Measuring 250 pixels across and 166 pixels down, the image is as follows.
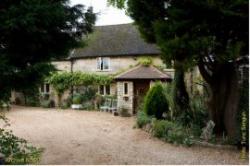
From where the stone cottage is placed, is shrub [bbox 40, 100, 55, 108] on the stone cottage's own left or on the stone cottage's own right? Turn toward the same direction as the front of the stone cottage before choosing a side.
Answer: on the stone cottage's own right

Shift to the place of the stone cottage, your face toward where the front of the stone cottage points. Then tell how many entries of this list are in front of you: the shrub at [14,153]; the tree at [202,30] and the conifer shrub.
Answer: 3

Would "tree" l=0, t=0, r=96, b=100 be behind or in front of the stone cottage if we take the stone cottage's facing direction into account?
in front

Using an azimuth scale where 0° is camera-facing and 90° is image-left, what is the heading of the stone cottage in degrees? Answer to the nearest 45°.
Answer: approximately 0°

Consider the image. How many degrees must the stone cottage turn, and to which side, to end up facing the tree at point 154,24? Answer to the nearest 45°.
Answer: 0° — it already faces it

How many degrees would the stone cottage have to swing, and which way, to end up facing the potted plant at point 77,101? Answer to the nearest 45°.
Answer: approximately 90° to its right

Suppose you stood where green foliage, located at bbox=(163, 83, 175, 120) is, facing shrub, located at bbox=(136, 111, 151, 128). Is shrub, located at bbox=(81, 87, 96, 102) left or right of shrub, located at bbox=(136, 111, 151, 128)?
right
